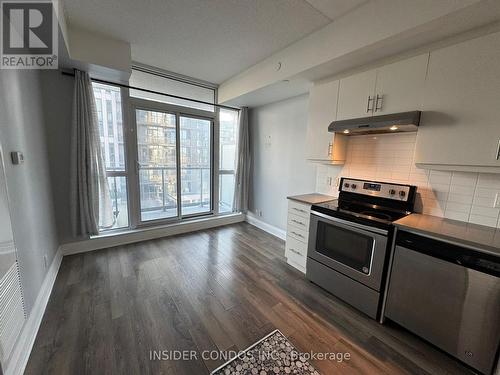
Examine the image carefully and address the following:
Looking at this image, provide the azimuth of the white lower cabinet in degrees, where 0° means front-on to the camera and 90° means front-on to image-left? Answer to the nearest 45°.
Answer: approximately 45°

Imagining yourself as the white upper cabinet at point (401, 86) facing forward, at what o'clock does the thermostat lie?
The thermostat is roughly at 12 o'clock from the white upper cabinet.

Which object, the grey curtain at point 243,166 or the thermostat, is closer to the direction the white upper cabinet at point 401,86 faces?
the thermostat

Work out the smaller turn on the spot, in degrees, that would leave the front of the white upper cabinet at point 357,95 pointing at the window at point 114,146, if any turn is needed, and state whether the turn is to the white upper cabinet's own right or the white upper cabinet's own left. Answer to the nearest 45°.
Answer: approximately 45° to the white upper cabinet's own right

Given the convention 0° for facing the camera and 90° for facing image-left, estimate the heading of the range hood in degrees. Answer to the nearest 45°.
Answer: approximately 45°

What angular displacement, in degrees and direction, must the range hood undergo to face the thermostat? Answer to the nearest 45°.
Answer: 0° — it already faces it

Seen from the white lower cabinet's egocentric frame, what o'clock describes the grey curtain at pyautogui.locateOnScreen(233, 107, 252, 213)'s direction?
The grey curtain is roughly at 3 o'clock from the white lower cabinet.
